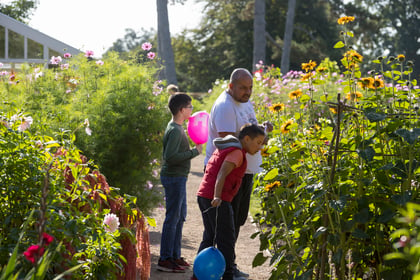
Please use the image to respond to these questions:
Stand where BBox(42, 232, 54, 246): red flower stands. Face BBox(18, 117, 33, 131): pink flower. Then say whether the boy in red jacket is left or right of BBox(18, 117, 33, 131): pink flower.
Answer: right

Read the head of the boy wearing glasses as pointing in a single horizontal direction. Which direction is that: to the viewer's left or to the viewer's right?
to the viewer's right

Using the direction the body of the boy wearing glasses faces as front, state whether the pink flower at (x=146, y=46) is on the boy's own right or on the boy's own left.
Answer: on the boy's own left

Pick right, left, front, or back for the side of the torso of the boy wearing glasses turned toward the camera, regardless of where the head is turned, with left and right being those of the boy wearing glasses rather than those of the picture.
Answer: right

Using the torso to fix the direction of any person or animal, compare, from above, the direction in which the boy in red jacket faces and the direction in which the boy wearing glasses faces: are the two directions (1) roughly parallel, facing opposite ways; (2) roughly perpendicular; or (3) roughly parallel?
roughly parallel

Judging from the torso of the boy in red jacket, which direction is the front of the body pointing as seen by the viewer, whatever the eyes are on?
to the viewer's right

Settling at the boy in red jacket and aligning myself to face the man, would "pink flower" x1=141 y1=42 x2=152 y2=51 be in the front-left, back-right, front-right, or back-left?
front-left
